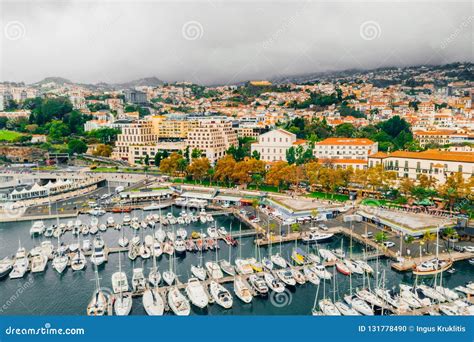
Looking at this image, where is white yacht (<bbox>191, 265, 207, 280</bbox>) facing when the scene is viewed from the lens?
facing away from the viewer and to the left of the viewer

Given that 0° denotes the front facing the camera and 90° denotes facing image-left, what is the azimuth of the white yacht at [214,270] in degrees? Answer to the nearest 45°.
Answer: approximately 135°

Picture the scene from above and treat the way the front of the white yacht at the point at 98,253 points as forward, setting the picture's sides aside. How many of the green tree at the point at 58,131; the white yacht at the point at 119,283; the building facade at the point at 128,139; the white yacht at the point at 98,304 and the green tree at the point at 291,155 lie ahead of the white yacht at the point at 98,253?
2

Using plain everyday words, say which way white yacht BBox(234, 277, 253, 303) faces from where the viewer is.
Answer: facing the viewer and to the right of the viewer

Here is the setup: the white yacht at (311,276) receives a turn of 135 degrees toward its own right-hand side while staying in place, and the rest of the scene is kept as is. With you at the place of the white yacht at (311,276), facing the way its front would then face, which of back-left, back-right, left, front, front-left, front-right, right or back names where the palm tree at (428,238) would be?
back-right

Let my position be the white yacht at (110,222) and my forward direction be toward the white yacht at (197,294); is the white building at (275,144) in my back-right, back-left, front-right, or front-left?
back-left

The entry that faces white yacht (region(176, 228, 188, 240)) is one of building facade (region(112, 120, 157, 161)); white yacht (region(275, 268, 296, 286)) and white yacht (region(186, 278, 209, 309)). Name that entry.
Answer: the building facade

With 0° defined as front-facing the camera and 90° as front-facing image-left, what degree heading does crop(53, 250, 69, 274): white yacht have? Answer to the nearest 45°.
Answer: approximately 0°
